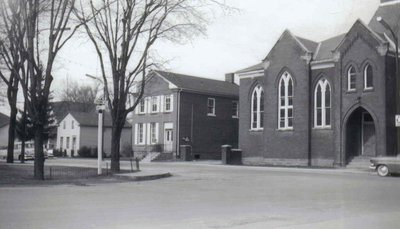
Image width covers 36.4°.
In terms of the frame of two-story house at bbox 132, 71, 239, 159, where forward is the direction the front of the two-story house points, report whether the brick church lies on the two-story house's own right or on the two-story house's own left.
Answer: on the two-story house's own left

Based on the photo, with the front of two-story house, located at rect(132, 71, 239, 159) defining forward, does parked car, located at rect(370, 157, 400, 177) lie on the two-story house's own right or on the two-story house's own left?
on the two-story house's own left

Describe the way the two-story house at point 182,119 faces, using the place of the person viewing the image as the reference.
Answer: facing the viewer and to the left of the viewer

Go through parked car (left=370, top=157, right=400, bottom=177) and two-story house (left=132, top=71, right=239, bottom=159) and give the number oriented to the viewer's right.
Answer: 0

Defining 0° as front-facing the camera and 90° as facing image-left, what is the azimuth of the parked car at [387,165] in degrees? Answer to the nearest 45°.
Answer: approximately 90°

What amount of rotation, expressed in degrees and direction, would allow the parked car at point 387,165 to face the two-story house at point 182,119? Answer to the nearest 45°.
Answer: approximately 45° to its right

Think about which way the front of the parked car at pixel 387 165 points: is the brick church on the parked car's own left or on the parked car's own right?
on the parked car's own right
